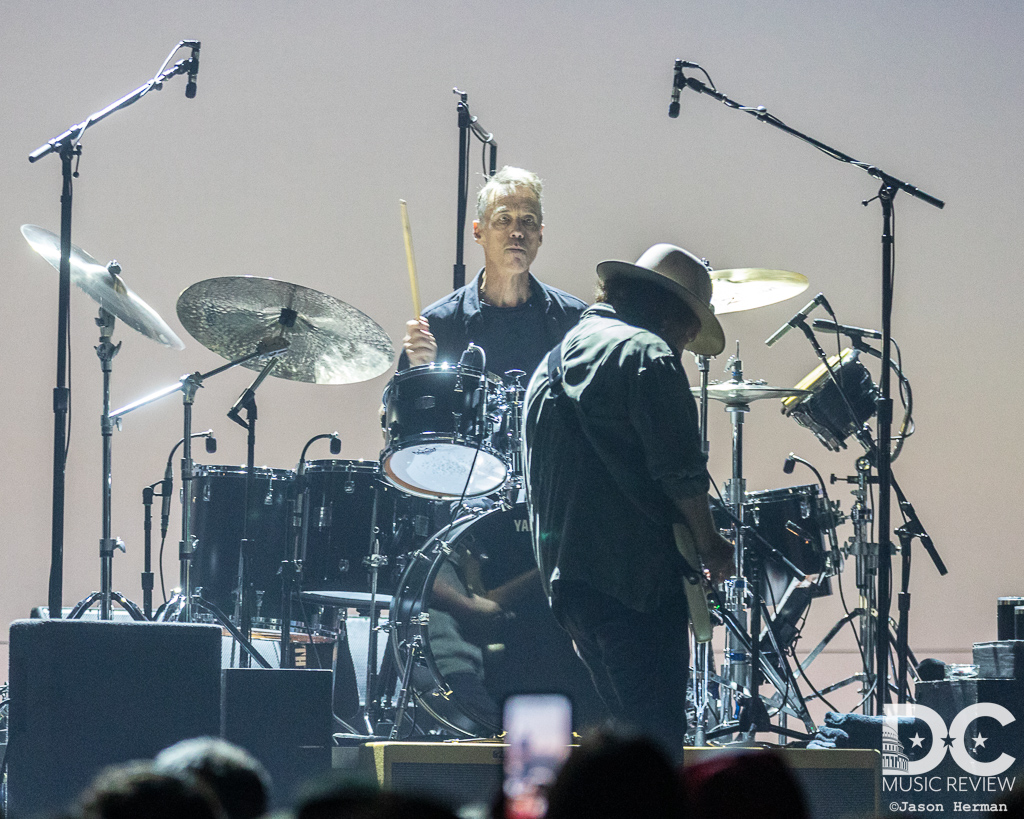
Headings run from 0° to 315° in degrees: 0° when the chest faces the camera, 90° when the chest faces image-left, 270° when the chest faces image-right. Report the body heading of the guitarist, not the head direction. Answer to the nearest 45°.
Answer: approximately 225°

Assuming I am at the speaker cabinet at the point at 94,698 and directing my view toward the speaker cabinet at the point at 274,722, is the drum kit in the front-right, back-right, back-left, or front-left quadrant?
front-left

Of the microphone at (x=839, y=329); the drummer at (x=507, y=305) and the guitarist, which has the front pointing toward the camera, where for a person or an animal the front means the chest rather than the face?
the drummer

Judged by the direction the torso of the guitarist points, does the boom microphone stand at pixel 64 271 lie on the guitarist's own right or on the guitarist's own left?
on the guitarist's own left

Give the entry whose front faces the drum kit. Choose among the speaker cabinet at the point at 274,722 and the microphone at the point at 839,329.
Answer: the microphone

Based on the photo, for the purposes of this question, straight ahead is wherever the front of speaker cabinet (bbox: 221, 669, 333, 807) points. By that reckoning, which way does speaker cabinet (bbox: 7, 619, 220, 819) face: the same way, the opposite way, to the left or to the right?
the same way

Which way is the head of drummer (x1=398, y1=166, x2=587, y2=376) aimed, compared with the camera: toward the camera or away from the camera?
toward the camera

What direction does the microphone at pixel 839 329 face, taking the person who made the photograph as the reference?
facing to the left of the viewer

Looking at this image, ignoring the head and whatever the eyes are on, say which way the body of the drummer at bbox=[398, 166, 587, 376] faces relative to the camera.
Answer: toward the camera

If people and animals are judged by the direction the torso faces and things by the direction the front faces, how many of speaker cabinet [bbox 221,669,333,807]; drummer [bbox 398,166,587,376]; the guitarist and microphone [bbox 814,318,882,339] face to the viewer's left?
1
